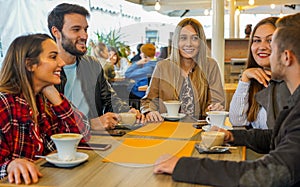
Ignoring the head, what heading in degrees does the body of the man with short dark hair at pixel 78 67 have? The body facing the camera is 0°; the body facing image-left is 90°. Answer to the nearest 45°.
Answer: approximately 315°

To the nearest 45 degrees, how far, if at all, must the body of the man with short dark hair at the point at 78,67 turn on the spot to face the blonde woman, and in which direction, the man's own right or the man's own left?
approximately 45° to the man's own left

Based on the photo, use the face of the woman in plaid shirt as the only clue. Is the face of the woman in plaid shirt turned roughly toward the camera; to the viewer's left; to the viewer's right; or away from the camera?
to the viewer's right

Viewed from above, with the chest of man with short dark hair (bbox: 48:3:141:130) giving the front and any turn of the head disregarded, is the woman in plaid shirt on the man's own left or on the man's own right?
on the man's own right

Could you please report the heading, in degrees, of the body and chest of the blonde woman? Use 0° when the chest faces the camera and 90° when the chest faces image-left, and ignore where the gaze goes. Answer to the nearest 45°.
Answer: approximately 0°

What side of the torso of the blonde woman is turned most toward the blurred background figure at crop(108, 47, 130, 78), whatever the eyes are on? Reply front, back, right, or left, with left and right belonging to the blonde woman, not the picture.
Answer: back
